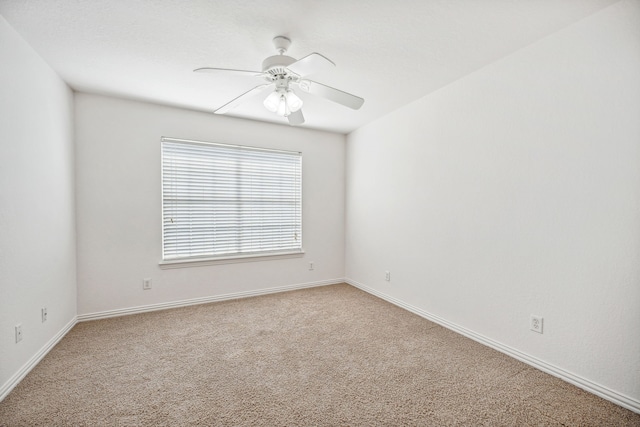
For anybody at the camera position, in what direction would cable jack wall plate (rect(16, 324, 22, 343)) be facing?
facing the viewer and to the right of the viewer

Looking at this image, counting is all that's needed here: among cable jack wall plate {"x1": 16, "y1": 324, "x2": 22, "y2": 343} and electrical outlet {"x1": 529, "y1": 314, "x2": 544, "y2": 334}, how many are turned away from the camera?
0

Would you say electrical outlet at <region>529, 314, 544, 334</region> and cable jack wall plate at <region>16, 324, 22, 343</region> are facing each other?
yes

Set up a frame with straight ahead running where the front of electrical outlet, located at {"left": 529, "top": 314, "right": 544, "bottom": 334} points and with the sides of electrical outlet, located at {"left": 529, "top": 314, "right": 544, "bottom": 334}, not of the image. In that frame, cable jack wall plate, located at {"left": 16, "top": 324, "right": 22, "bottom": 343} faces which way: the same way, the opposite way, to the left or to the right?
the opposite way

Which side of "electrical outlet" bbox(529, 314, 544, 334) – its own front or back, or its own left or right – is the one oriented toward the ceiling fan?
front

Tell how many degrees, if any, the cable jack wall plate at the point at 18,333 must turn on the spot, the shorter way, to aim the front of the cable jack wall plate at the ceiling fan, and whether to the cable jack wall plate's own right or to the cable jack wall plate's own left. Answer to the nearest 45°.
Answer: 0° — it already faces it

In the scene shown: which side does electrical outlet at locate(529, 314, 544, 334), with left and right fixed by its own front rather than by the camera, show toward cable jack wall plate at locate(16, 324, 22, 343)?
front

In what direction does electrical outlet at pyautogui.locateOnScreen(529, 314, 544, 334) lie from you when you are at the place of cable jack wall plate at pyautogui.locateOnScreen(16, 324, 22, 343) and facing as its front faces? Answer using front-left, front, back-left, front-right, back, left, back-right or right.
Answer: front

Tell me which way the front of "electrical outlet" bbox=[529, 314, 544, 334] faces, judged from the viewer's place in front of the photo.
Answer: facing the viewer and to the left of the viewer
